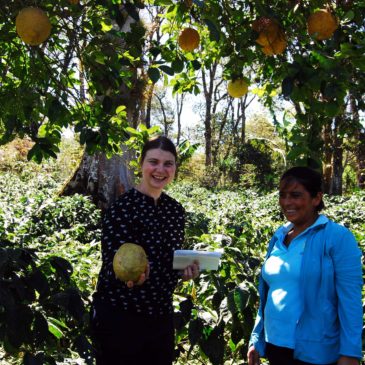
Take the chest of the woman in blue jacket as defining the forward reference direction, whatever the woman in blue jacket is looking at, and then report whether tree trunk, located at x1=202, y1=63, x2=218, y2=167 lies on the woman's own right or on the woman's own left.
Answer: on the woman's own right

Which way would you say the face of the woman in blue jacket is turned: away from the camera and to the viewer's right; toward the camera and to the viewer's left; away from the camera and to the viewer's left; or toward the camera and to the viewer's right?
toward the camera and to the viewer's left

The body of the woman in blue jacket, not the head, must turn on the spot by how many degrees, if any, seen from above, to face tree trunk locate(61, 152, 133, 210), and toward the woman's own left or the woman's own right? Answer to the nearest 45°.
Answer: approximately 90° to the woman's own right

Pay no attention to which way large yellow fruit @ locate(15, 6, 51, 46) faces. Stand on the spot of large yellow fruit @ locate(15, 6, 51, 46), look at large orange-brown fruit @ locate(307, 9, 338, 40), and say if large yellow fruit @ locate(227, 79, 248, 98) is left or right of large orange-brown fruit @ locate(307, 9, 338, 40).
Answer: left

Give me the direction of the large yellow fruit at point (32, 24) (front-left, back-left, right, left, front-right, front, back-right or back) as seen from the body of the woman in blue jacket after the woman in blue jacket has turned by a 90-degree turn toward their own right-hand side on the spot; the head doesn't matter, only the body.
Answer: front-left

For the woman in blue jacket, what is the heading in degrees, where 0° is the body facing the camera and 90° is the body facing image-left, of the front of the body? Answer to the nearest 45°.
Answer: approximately 45°

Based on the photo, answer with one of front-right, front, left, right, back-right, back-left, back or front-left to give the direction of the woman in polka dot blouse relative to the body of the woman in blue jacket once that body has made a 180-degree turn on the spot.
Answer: back-left
